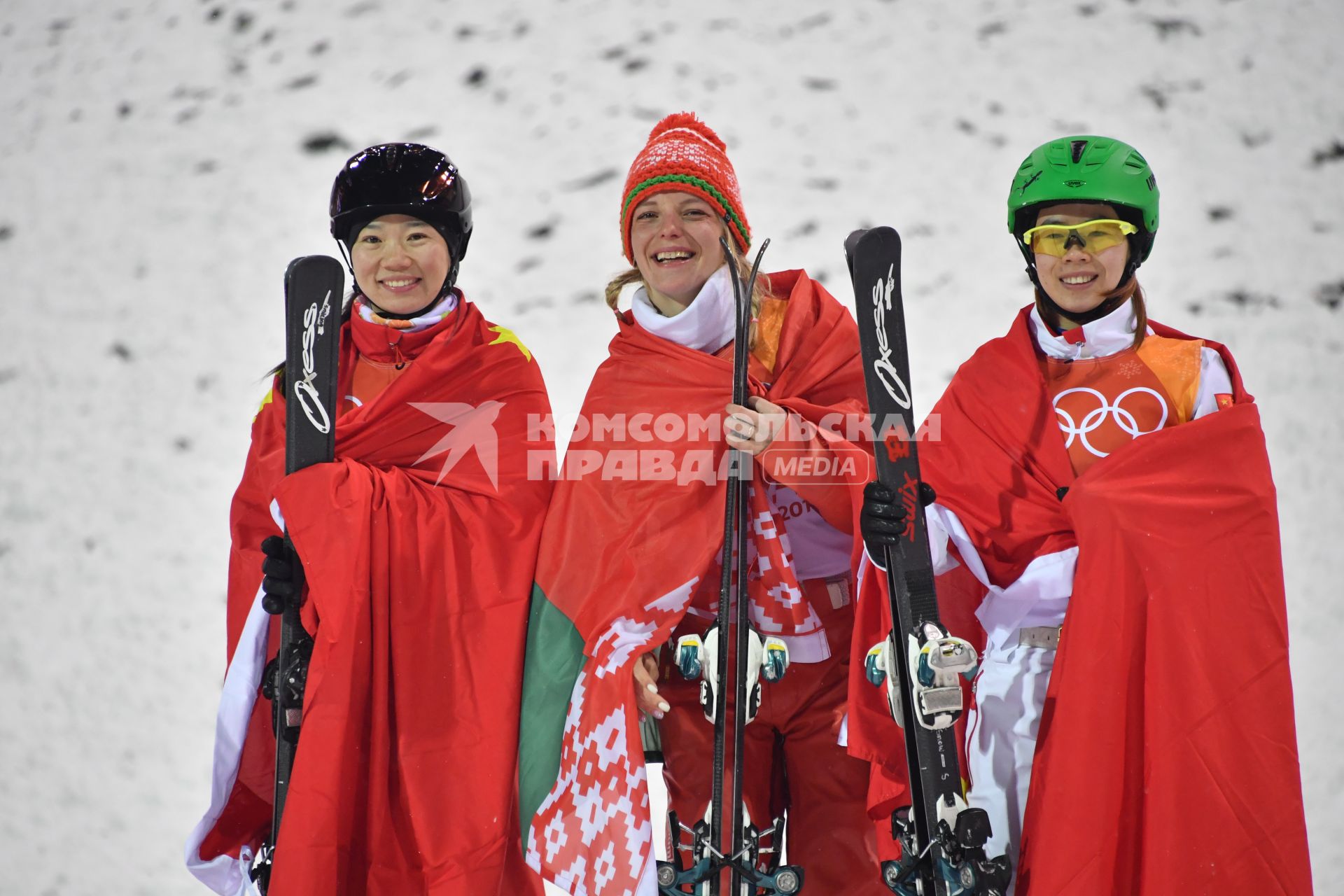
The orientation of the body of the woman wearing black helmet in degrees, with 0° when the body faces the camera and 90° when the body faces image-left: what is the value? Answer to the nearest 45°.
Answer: approximately 0°

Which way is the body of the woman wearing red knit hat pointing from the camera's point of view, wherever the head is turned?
toward the camera

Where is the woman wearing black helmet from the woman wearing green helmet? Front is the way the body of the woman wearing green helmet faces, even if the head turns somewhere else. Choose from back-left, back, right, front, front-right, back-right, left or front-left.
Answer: right

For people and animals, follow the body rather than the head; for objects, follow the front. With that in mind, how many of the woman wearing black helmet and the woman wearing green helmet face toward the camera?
2

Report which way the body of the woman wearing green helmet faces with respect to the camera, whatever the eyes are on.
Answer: toward the camera

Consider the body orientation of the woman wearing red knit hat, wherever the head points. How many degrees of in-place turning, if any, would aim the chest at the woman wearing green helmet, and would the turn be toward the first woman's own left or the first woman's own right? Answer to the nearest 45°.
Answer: approximately 45° to the first woman's own left

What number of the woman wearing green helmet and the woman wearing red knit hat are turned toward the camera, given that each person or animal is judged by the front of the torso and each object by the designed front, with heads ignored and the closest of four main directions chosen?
2

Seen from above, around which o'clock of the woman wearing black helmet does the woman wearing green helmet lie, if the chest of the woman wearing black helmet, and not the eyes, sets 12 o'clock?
The woman wearing green helmet is roughly at 10 o'clock from the woman wearing black helmet.

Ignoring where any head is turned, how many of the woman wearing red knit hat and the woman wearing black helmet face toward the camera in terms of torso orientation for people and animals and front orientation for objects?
2
